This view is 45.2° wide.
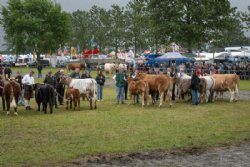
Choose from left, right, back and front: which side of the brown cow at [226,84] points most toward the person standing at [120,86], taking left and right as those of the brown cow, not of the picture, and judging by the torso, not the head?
front

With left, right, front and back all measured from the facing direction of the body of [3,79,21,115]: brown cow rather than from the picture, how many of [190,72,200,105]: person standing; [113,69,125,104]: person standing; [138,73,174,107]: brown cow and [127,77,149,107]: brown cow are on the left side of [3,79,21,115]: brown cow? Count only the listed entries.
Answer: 0

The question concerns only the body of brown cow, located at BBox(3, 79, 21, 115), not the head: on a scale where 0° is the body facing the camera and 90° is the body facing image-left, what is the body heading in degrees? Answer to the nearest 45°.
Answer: approximately 180°

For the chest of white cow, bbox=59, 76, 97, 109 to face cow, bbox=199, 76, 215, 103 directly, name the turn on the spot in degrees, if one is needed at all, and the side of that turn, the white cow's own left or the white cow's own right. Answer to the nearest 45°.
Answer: approximately 135° to the white cow's own right

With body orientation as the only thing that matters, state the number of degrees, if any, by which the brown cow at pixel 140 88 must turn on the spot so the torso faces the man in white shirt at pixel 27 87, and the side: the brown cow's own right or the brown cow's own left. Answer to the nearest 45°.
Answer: approximately 45° to the brown cow's own left

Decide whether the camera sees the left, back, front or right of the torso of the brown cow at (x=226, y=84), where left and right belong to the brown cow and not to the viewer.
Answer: left

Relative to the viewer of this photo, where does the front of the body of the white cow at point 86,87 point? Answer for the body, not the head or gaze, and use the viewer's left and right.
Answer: facing away from the viewer and to the left of the viewer
